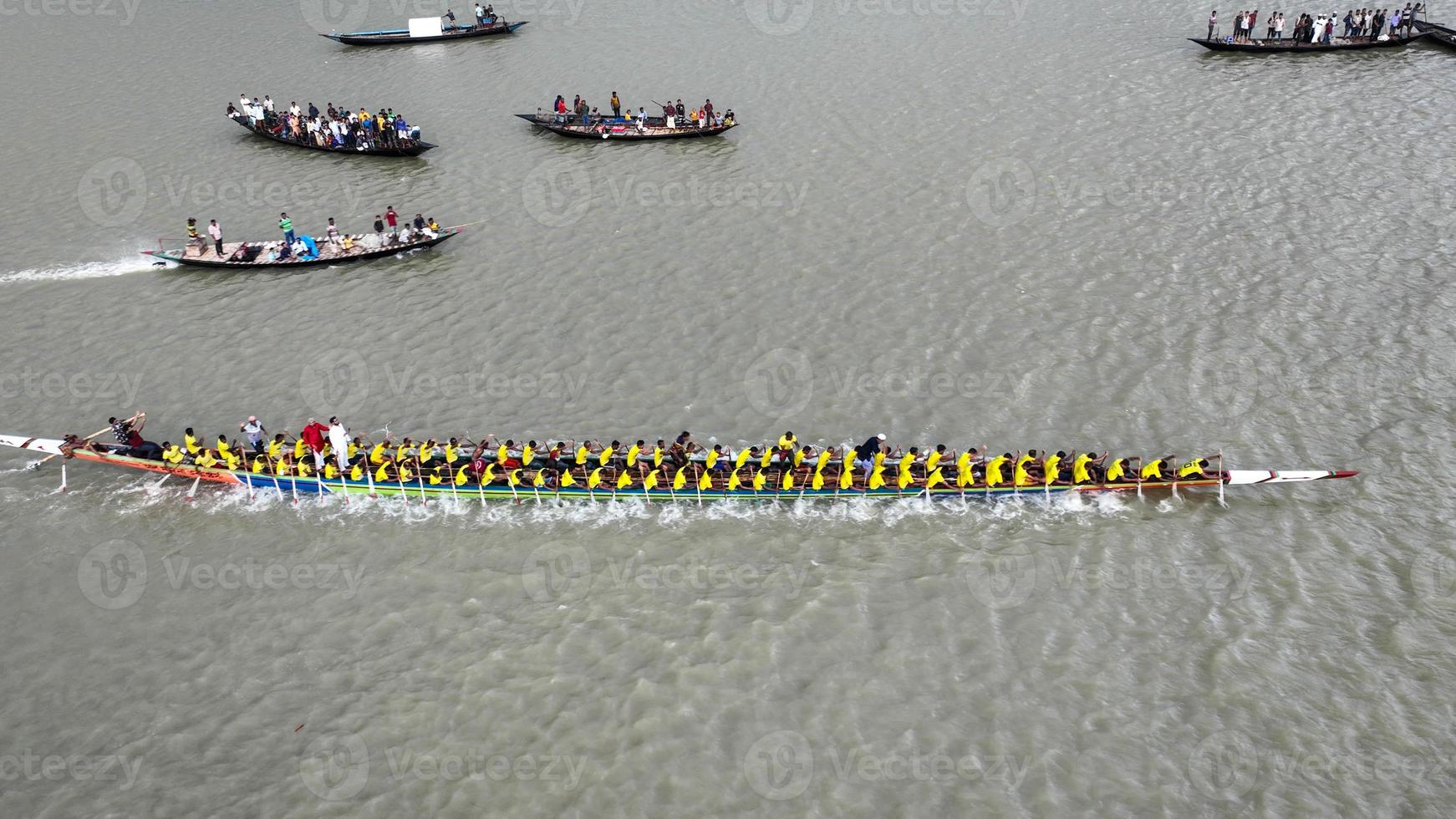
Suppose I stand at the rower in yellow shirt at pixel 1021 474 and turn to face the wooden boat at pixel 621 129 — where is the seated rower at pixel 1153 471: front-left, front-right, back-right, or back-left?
back-right

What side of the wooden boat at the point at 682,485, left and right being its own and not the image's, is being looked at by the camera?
right

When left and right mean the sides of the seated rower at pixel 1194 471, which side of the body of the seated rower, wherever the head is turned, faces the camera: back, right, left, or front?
right

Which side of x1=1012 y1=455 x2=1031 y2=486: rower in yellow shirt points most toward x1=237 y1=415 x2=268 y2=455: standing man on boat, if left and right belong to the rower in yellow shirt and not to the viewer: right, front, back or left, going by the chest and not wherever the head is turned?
back

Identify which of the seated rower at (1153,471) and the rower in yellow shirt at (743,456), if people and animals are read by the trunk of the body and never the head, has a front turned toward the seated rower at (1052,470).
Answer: the rower in yellow shirt

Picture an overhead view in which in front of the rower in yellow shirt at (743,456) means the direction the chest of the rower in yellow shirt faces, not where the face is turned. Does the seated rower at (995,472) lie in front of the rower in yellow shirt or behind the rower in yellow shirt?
in front

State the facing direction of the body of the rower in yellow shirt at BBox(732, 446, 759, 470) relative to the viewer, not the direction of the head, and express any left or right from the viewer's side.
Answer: facing to the right of the viewer

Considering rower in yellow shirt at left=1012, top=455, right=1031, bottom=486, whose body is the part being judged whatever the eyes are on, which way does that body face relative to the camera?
to the viewer's right

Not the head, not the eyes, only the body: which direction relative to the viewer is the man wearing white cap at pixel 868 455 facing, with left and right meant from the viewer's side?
facing to the right of the viewer

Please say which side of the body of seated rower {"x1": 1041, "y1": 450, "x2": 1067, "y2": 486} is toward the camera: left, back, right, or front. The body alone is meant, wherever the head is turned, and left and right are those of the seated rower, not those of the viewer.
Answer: right
